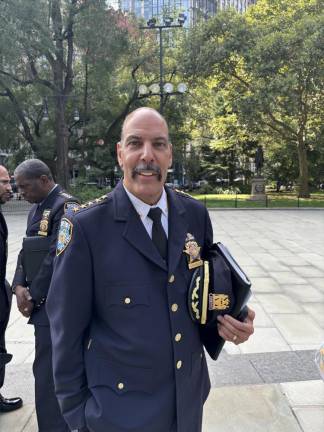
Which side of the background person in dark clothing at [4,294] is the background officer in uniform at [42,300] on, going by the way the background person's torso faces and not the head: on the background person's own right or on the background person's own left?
on the background person's own right

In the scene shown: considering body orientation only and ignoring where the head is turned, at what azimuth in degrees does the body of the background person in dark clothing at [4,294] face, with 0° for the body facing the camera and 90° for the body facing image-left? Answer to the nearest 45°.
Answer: approximately 270°

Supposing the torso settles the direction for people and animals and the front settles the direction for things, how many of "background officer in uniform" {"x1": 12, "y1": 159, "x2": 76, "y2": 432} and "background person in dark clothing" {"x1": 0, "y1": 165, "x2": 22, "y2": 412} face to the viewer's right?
1

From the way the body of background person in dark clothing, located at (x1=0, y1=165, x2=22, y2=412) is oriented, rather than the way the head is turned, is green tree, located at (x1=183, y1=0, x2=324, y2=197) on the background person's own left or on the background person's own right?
on the background person's own left

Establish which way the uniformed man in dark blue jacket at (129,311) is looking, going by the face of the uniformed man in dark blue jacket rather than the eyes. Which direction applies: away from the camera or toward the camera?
toward the camera
